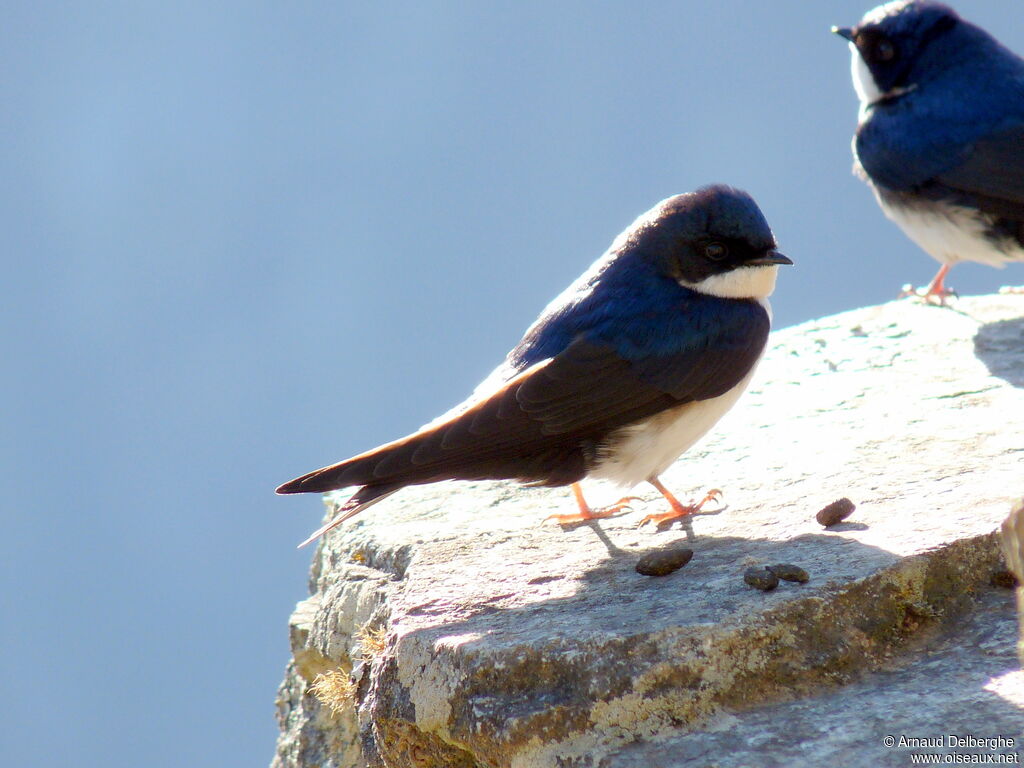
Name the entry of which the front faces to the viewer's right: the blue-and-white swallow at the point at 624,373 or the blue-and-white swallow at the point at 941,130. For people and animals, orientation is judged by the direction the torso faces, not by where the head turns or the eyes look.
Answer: the blue-and-white swallow at the point at 624,373

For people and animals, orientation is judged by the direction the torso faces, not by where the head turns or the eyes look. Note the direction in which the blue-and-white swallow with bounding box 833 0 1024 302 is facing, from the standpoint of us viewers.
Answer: facing to the left of the viewer

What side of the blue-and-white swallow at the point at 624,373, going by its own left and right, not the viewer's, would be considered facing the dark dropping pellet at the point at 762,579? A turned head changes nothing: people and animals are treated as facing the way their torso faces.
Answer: right

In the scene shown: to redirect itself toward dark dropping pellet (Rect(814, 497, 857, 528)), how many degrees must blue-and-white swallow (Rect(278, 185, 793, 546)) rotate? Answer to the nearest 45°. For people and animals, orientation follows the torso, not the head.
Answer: approximately 45° to its right

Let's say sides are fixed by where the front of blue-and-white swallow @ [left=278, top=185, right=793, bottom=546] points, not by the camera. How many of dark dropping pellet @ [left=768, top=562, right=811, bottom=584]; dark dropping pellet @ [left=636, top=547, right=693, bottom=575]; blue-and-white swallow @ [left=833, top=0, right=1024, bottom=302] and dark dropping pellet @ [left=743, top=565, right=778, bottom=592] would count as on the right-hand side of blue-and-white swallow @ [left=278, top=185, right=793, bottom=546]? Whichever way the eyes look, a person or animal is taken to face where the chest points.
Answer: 3

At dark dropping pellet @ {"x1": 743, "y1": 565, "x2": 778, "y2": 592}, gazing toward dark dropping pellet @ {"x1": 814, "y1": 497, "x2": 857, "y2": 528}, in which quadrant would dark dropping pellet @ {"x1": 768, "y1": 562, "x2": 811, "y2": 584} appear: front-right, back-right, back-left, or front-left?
front-right

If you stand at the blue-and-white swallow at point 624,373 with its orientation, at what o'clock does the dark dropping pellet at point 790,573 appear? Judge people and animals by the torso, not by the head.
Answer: The dark dropping pellet is roughly at 1 o'clock from the blue-and-white swallow.

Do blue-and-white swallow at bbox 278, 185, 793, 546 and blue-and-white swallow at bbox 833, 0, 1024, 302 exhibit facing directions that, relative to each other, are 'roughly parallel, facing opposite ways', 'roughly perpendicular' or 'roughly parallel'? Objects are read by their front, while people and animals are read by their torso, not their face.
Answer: roughly parallel, facing opposite ways

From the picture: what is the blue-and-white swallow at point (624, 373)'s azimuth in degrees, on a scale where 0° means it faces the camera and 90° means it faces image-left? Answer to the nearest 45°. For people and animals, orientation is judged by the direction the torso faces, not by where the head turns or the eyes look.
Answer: approximately 270°

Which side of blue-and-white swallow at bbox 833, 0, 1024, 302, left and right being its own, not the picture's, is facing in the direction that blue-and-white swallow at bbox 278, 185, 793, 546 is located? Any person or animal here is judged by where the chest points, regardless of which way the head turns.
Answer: left

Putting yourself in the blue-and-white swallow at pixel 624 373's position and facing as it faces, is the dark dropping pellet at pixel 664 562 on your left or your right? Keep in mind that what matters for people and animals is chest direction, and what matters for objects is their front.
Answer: on your right

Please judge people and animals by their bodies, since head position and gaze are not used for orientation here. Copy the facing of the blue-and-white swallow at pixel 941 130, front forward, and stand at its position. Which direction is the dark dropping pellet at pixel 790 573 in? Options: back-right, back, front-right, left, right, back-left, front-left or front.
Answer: left

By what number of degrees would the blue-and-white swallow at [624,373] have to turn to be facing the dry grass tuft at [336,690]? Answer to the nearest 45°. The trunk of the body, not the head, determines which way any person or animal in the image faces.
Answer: approximately 180°
